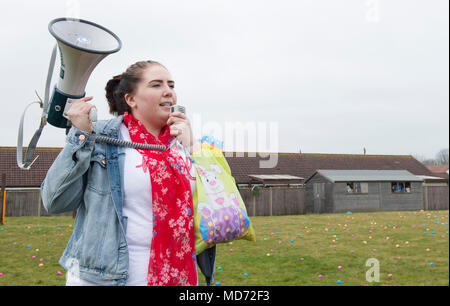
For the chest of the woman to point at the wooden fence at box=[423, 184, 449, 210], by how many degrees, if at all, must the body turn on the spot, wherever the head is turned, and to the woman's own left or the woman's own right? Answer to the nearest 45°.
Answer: approximately 90° to the woman's own left

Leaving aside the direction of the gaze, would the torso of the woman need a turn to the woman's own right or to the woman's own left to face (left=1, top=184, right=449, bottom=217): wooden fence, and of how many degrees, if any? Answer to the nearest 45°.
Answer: approximately 135° to the woman's own left

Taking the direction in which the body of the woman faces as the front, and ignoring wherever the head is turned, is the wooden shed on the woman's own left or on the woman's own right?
on the woman's own left

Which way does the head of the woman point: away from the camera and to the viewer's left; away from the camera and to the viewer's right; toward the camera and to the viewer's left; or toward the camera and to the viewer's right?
toward the camera and to the viewer's right

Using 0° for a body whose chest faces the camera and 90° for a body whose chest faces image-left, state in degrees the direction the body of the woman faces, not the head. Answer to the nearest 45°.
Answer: approximately 315°

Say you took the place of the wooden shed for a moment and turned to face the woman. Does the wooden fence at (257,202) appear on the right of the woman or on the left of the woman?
right
